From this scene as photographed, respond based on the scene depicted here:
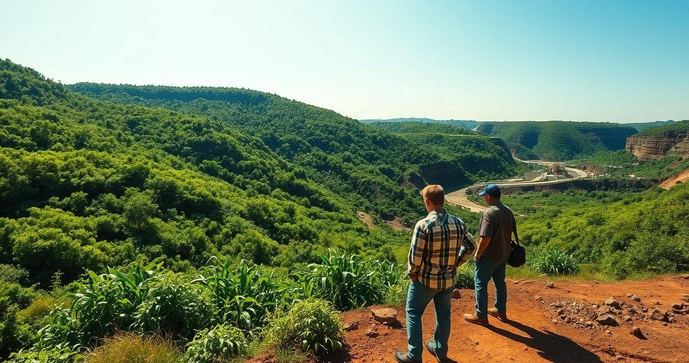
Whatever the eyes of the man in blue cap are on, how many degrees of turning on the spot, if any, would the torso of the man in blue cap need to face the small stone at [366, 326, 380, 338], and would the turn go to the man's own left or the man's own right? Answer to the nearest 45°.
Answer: approximately 90° to the man's own left

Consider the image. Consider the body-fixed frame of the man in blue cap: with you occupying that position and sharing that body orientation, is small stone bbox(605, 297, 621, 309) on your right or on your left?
on your right

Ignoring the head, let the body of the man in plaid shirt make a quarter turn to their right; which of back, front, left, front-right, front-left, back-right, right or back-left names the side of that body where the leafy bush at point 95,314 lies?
back-left

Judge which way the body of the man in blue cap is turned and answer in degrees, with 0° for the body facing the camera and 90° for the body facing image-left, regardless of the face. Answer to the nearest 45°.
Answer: approximately 135°

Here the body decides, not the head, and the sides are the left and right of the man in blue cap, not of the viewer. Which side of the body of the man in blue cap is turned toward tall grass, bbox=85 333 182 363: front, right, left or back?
left

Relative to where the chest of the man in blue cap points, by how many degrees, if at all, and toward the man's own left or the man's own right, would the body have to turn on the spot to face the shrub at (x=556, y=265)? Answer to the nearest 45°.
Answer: approximately 45° to the man's own right

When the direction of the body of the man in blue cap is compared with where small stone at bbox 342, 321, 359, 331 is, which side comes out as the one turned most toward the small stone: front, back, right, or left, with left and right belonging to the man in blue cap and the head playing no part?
left

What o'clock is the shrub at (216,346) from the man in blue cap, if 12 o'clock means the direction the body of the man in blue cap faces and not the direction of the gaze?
The shrub is roughly at 9 o'clock from the man in blue cap.

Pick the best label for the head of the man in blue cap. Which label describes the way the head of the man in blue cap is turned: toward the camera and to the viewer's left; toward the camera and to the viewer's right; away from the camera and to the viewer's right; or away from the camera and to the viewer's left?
away from the camera and to the viewer's left

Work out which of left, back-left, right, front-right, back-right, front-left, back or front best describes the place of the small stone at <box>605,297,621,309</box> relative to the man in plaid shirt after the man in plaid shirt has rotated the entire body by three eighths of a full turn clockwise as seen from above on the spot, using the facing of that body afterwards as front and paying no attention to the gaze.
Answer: front-left

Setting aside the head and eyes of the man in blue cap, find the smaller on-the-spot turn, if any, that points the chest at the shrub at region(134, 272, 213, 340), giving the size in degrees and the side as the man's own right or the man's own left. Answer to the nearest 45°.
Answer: approximately 90° to the man's own left

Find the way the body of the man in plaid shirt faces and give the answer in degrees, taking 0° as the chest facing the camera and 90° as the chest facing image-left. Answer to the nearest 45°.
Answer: approximately 135°

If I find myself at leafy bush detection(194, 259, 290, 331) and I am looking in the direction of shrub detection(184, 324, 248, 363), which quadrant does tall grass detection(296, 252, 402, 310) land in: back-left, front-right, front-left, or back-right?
back-left

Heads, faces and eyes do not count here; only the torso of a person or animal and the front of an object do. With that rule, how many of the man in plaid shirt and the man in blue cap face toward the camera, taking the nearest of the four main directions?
0
